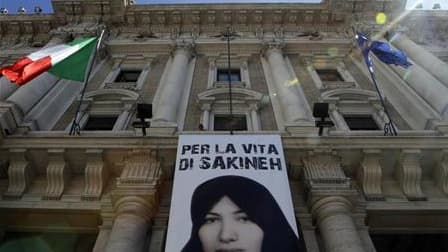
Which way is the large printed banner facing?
toward the camera

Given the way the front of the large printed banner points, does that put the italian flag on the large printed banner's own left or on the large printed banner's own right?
on the large printed banner's own right

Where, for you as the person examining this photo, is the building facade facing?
facing the viewer
